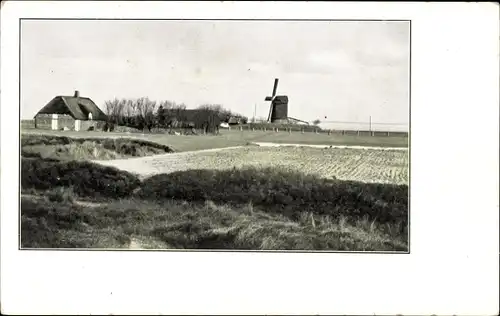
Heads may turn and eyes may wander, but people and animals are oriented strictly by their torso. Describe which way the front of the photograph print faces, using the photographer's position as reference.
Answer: facing the viewer
